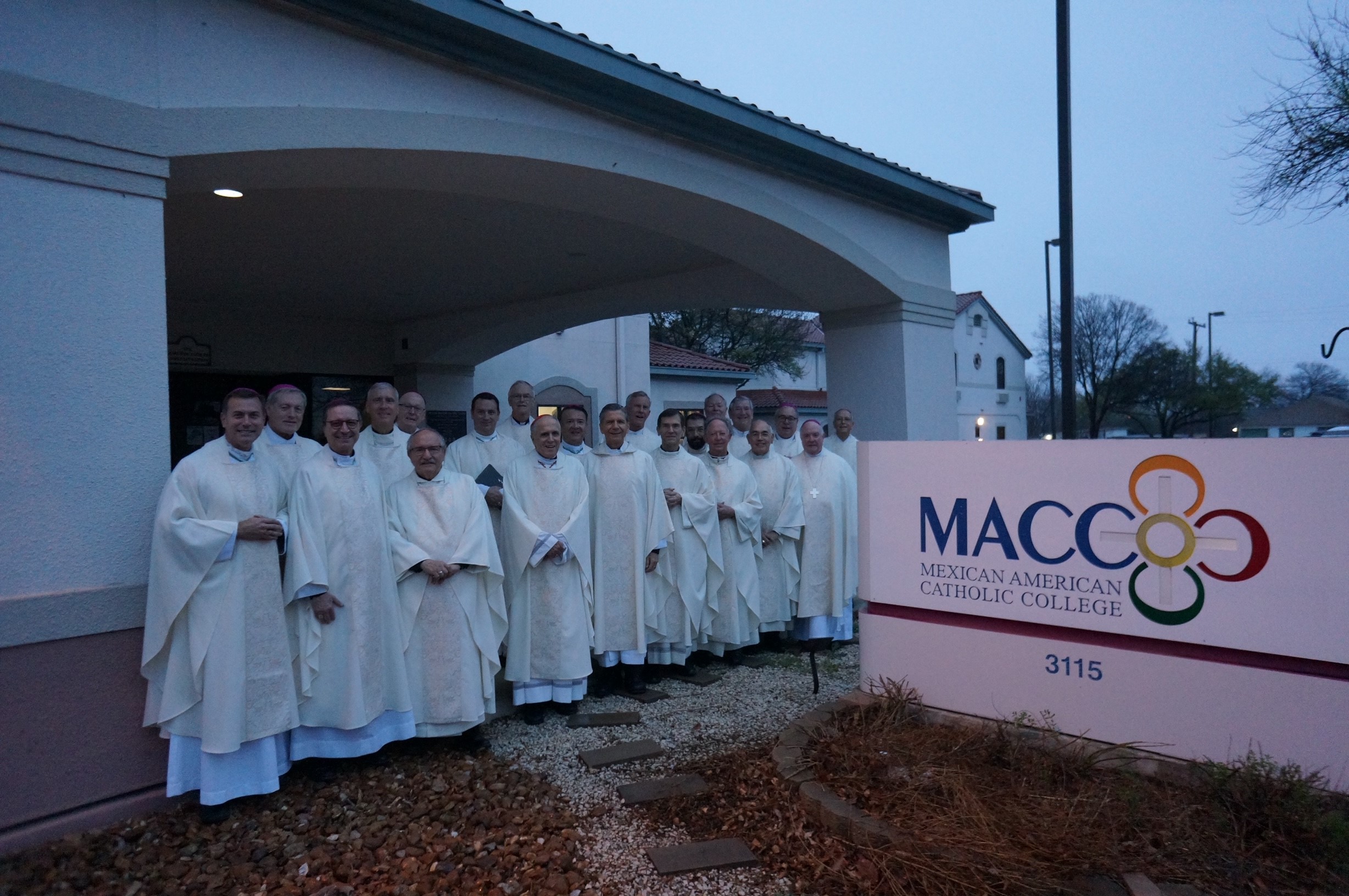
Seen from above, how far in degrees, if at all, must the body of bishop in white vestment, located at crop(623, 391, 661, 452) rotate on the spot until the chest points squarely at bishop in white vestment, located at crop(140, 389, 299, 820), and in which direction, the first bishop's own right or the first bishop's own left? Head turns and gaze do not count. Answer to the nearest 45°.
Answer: approximately 45° to the first bishop's own right

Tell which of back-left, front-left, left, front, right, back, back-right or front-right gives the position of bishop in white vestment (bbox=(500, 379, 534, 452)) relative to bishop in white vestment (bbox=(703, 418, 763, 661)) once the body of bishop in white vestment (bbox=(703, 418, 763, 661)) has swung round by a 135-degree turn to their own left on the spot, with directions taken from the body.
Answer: back-left

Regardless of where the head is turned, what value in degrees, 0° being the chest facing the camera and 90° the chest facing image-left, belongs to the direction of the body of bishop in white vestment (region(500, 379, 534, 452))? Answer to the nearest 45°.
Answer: approximately 0°
